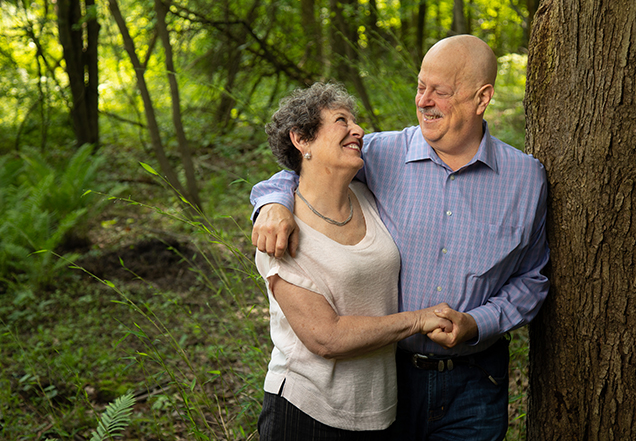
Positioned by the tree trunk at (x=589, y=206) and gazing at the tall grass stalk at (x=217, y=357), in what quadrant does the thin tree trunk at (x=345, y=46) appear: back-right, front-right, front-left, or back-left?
front-right

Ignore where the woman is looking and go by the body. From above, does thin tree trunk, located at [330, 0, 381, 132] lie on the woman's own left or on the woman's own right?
on the woman's own left

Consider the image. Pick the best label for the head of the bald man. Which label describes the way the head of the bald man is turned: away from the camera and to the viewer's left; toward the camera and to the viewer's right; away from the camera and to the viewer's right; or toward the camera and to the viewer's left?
toward the camera and to the viewer's left

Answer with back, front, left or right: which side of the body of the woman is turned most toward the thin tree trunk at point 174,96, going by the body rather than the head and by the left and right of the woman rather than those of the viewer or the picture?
back

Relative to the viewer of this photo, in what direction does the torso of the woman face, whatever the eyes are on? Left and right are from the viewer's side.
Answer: facing the viewer and to the right of the viewer

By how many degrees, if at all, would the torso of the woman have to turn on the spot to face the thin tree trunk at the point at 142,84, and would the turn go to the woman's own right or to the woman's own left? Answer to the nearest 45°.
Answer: approximately 180°

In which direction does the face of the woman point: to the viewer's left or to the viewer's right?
to the viewer's right

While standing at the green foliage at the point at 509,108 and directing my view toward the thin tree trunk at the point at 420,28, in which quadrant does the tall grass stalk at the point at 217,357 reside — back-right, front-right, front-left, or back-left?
back-left

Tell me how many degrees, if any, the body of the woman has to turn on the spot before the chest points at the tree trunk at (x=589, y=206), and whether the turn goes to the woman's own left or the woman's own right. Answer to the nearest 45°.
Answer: approximately 45° to the woman's own left

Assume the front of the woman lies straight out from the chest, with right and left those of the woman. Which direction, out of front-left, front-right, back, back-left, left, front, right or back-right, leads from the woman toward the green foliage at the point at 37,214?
back
